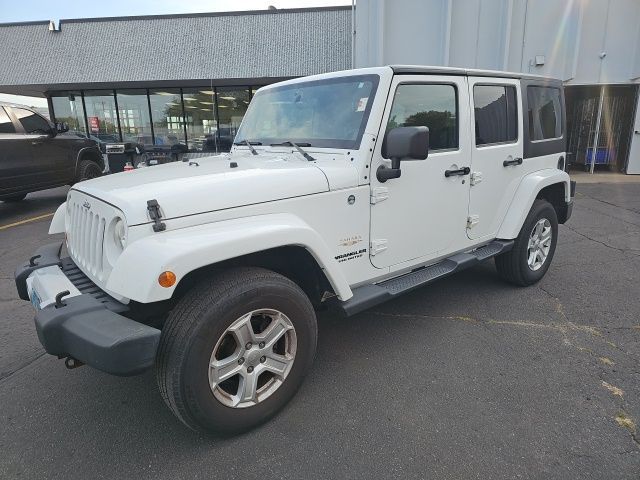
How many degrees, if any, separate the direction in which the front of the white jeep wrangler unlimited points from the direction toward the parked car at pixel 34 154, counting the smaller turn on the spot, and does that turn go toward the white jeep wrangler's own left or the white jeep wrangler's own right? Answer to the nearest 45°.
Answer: approximately 90° to the white jeep wrangler's own right

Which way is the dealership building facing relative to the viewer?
toward the camera

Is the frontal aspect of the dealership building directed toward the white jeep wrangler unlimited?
yes

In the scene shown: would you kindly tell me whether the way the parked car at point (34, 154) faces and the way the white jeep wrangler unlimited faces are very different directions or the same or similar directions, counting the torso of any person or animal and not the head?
very different directions

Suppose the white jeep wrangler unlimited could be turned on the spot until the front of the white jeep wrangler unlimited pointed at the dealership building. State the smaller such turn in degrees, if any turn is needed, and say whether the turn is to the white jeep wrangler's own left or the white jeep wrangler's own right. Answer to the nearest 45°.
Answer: approximately 135° to the white jeep wrangler's own right

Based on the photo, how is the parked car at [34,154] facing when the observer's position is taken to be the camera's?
facing away from the viewer and to the right of the viewer

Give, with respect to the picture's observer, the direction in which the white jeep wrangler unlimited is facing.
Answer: facing the viewer and to the left of the viewer

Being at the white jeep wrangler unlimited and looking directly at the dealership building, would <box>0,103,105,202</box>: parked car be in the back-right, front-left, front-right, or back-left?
front-left

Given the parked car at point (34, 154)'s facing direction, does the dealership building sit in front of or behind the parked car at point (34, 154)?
in front
